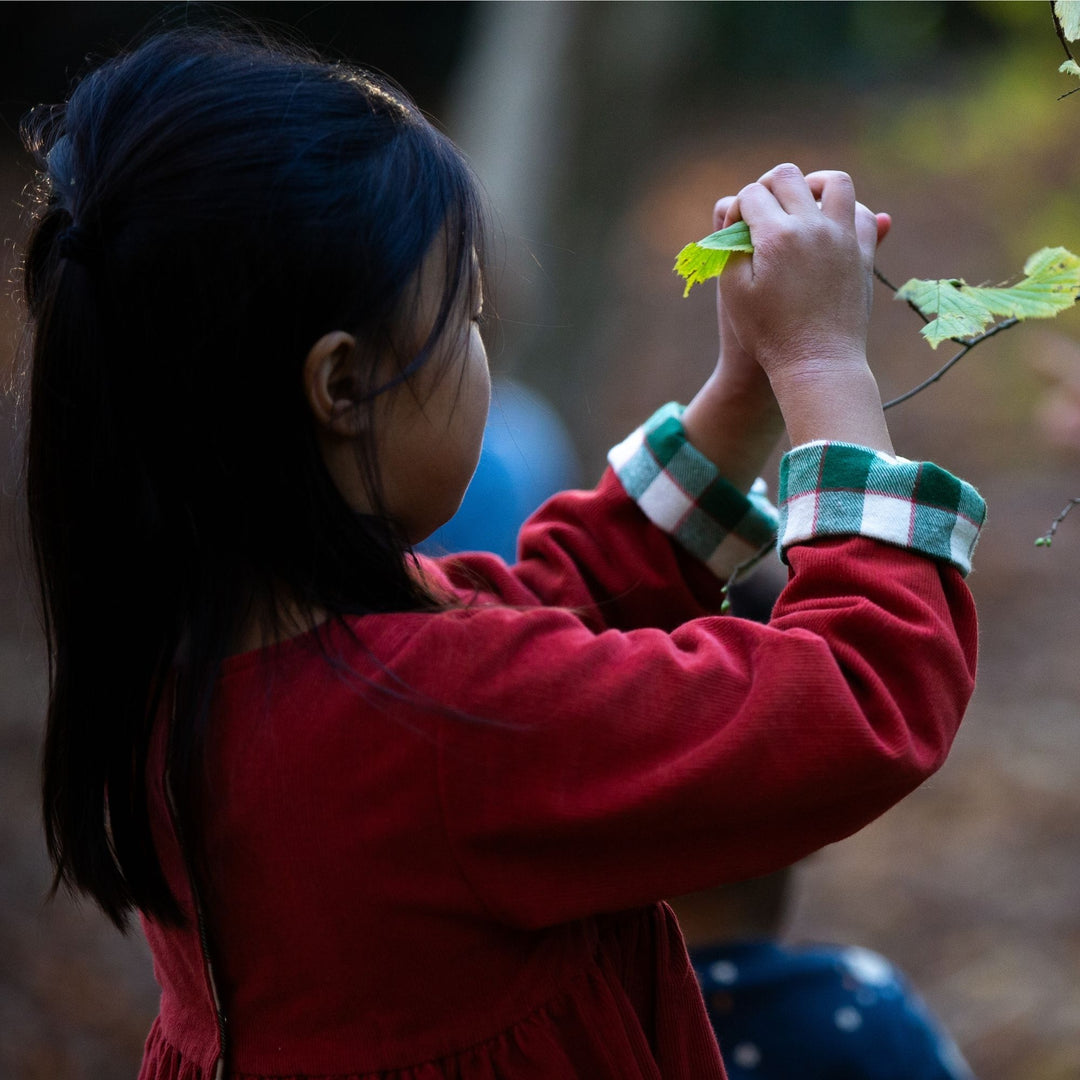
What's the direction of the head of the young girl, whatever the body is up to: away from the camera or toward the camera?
away from the camera

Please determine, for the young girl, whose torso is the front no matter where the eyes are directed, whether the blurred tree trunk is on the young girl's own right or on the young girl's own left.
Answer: on the young girl's own left

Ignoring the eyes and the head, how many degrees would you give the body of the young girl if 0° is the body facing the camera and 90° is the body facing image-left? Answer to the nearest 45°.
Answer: approximately 225°

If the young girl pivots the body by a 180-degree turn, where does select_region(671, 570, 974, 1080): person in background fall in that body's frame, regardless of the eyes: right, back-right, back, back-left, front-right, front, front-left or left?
back
